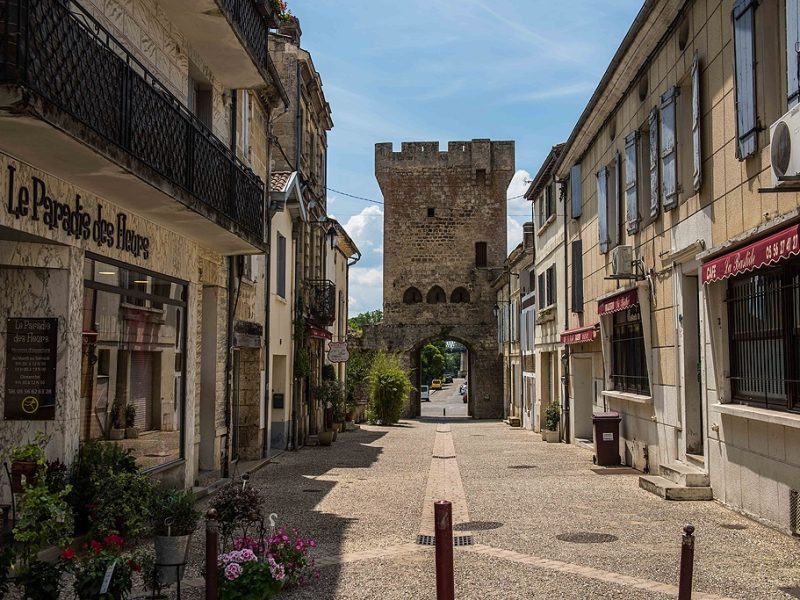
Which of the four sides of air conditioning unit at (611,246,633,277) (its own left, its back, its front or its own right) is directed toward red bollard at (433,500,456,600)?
left

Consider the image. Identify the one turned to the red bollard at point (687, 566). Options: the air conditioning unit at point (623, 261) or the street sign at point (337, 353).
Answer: the street sign

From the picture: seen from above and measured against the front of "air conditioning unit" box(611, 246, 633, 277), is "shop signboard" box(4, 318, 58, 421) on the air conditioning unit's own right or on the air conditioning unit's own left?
on the air conditioning unit's own left

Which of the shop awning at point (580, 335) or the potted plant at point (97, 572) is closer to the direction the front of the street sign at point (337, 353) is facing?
the potted plant

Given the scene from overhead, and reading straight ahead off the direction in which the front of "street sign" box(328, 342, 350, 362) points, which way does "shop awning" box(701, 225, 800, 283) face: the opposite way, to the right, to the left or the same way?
to the right

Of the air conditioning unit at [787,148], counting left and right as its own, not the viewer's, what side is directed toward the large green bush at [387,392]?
right

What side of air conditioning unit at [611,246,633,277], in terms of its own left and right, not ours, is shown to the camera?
left

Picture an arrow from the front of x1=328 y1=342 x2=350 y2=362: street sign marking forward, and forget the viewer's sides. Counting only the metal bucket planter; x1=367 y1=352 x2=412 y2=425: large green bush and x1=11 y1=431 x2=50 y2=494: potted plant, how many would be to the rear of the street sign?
1

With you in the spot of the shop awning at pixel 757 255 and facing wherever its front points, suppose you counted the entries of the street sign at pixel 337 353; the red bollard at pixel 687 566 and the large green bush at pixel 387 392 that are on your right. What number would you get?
2

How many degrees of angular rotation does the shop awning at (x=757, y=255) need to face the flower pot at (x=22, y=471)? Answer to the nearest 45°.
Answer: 0° — it already faces it

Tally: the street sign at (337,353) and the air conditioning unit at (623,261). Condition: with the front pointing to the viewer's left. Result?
1

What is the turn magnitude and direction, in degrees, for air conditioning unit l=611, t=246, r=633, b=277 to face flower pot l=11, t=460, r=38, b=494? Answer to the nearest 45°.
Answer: approximately 45° to its left

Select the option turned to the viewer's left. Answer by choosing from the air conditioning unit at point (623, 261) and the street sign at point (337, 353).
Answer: the air conditioning unit
